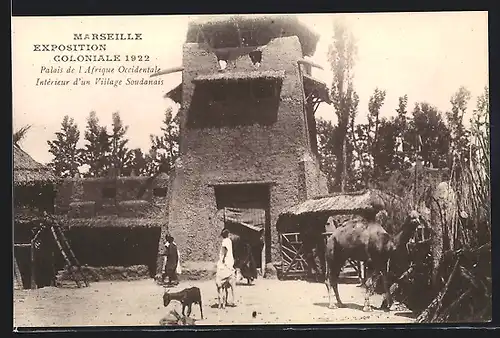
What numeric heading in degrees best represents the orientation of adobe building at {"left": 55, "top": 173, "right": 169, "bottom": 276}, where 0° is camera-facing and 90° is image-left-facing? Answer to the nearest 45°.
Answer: approximately 0°

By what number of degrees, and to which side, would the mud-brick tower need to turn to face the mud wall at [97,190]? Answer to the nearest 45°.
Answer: approximately 90° to its right

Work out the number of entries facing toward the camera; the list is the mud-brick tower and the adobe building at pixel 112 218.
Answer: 2

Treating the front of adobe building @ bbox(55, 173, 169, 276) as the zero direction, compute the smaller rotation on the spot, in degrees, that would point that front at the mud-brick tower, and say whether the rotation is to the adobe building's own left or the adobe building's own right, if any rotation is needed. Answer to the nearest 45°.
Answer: approximately 90° to the adobe building's own left

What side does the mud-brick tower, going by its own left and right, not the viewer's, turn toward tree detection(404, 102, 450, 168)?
left

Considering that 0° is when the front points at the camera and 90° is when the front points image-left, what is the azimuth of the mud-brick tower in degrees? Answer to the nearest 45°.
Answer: approximately 0°

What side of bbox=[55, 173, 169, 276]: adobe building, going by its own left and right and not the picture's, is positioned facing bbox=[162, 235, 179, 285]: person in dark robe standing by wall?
left

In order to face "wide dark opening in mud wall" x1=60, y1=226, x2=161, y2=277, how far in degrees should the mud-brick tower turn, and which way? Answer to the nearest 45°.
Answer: approximately 90° to its right

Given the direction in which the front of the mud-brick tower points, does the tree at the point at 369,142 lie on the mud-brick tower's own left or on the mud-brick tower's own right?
on the mud-brick tower's own left

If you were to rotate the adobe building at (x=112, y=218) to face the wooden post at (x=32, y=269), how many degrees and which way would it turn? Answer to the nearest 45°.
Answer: approximately 90° to its right
